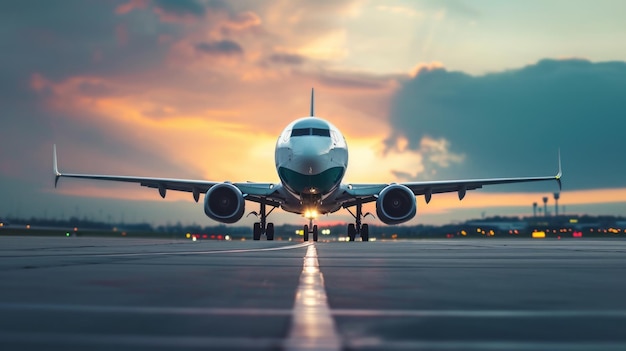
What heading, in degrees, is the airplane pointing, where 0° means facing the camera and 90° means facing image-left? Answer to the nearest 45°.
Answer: approximately 0°
